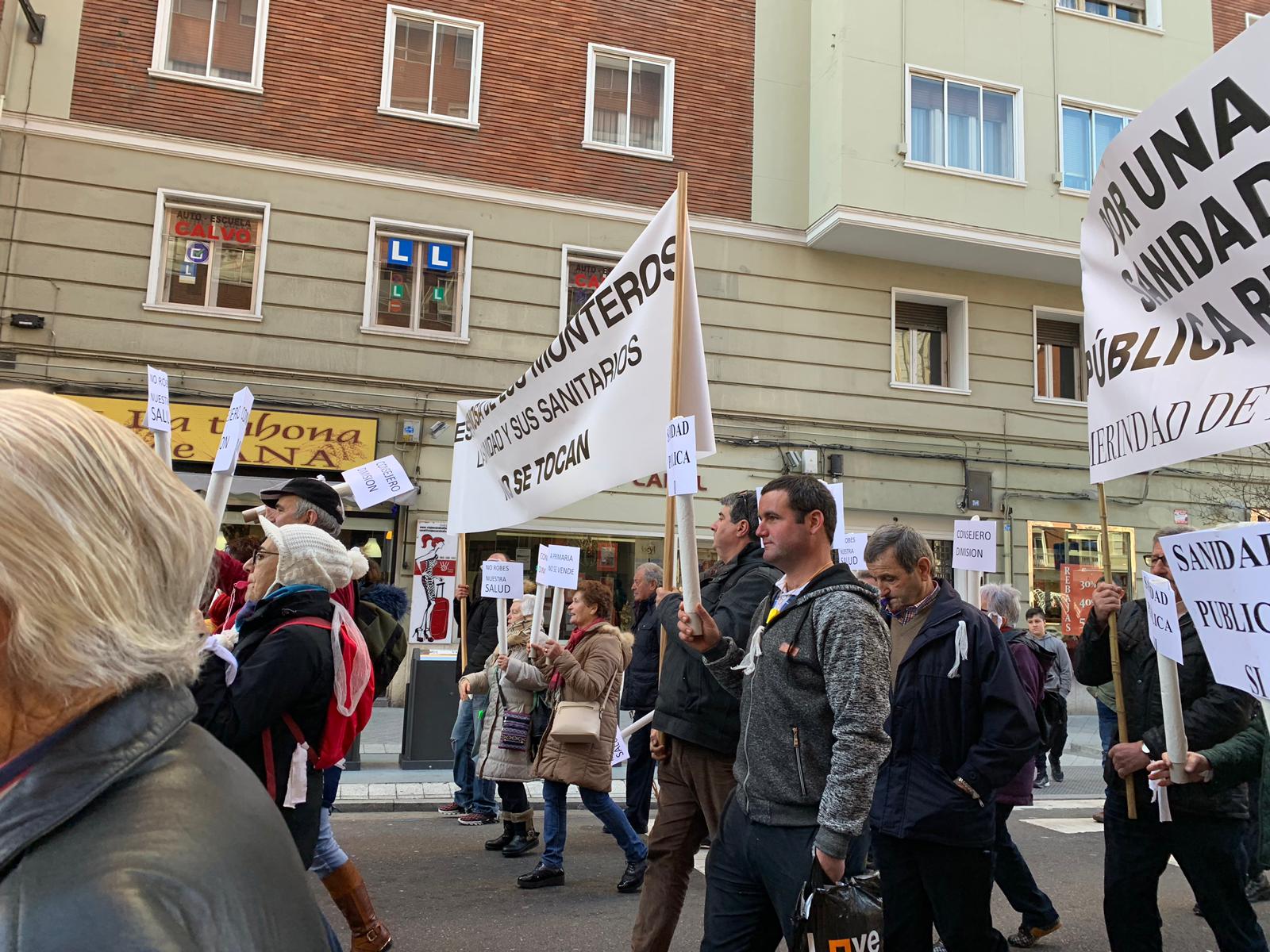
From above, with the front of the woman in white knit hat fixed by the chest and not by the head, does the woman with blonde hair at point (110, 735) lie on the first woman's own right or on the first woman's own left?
on the first woman's own left

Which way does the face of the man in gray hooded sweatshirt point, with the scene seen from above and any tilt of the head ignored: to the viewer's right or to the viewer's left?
to the viewer's left

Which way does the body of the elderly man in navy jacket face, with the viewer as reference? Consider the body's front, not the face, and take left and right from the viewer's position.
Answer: facing the viewer and to the left of the viewer

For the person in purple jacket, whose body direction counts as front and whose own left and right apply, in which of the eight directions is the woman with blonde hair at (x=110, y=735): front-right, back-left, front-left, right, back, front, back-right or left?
left

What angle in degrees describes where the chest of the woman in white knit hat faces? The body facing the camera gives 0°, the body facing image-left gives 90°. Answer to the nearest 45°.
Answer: approximately 90°

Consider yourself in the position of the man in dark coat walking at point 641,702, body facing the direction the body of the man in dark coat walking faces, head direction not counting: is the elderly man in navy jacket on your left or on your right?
on your left

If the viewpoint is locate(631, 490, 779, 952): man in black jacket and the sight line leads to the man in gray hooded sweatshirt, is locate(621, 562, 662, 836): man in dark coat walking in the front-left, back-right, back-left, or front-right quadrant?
back-left

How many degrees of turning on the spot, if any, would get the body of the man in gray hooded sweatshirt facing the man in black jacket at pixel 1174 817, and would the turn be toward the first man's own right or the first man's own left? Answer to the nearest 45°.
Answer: approximately 180°

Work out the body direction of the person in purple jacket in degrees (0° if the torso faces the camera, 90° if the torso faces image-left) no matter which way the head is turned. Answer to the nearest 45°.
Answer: approximately 90°

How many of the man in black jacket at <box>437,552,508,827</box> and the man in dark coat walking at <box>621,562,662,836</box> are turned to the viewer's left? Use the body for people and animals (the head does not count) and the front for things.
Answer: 2

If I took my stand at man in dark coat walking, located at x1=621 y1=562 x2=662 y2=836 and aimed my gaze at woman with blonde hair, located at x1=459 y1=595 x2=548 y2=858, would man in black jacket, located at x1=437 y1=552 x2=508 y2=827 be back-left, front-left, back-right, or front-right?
front-right
